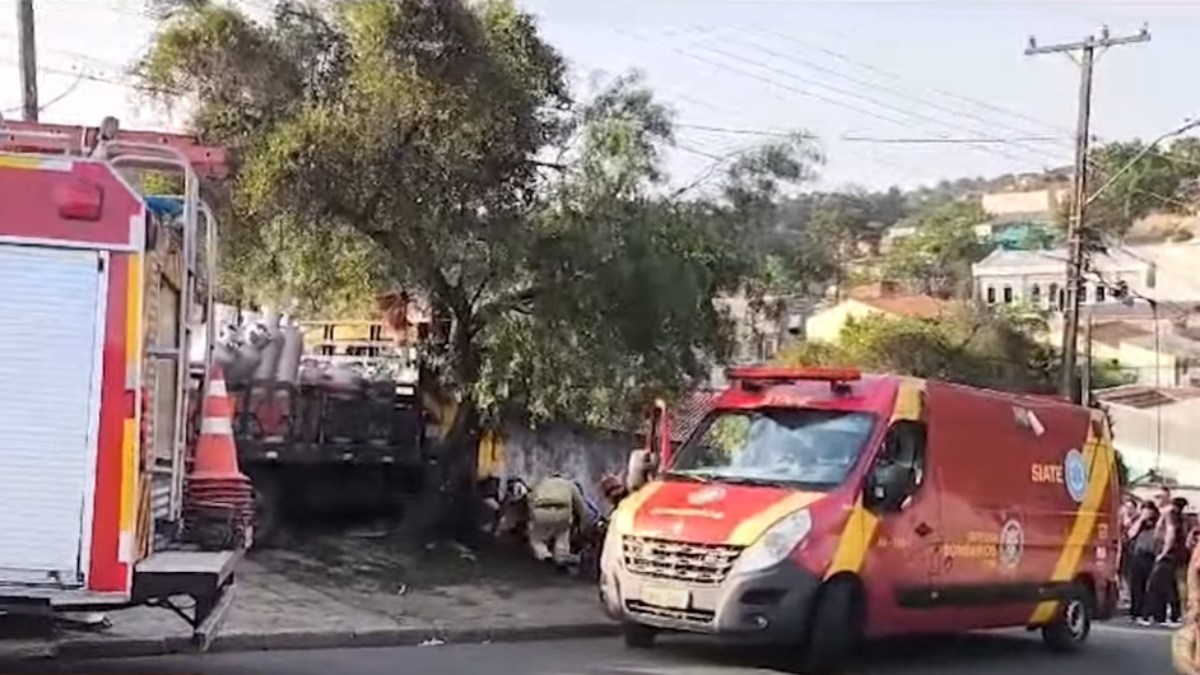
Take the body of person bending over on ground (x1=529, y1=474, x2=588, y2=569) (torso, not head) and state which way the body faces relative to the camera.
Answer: away from the camera

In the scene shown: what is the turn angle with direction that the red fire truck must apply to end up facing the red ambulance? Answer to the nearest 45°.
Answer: approximately 135° to its right

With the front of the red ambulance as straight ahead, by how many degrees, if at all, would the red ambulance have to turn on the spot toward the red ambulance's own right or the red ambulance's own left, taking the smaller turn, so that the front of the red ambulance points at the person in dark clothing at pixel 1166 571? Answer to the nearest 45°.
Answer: approximately 180°

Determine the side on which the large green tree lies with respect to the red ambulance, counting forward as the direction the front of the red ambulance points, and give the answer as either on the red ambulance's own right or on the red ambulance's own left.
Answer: on the red ambulance's own right

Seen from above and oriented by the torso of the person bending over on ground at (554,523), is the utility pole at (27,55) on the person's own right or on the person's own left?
on the person's own left

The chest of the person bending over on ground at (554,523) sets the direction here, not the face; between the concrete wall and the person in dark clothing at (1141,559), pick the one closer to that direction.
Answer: the concrete wall

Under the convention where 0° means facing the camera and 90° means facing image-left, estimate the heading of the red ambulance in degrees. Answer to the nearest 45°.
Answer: approximately 45°

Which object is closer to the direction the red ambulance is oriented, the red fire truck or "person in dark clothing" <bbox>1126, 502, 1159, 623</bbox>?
the red fire truck
